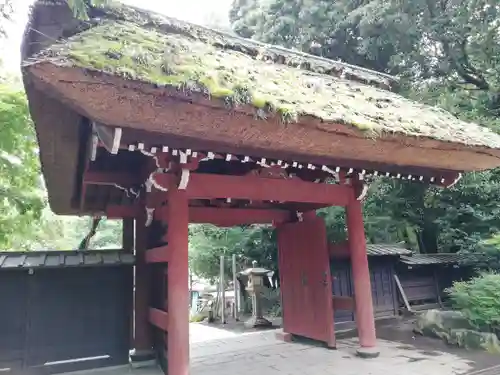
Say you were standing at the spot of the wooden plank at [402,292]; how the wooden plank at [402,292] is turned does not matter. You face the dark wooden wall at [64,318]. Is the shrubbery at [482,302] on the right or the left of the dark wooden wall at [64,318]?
left

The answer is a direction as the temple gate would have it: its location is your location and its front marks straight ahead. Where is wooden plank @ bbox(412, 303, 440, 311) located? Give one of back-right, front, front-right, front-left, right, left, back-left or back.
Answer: left

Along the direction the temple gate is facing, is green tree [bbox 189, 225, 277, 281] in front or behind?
behind

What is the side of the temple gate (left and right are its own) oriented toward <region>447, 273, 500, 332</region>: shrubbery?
left

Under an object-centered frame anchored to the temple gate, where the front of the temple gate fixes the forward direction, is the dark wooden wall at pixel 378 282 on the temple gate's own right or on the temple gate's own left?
on the temple gate's own left
